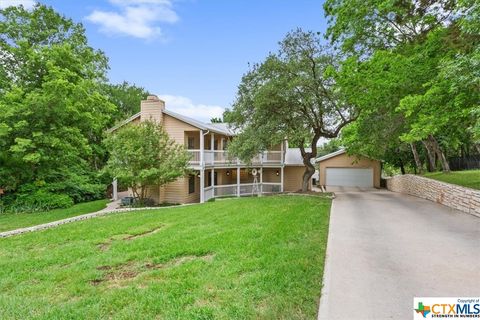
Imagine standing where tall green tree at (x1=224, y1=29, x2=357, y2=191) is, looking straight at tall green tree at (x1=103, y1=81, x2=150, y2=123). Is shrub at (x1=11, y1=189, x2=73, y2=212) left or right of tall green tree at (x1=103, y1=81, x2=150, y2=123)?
left

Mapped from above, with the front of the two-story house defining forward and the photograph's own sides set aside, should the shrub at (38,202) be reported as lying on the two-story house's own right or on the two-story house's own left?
on the two-story house's own right

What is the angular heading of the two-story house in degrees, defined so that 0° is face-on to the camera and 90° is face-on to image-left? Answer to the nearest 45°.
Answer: approximately 315°

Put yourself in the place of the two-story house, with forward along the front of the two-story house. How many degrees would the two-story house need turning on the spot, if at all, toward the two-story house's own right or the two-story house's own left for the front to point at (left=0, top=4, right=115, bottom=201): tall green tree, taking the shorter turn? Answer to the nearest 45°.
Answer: approximately 135° to the two-story house's own right

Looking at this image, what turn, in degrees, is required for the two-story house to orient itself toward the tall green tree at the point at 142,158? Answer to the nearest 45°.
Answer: approximately 90° to its right
